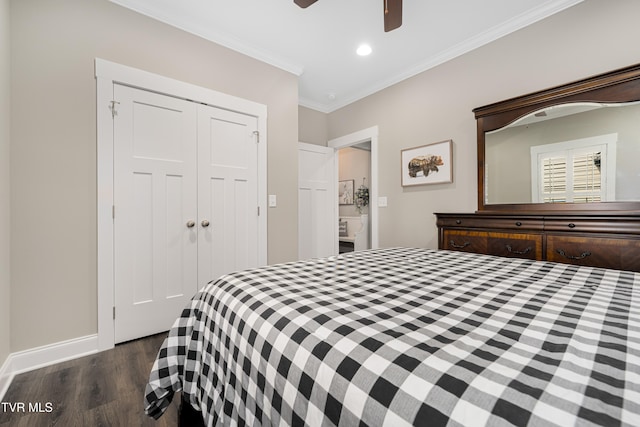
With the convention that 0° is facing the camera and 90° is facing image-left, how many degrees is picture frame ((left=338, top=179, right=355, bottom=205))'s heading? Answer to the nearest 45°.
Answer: approximately 45°

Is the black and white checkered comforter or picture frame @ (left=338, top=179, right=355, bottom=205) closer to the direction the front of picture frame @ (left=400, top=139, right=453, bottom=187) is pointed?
the black and white checkered comforter

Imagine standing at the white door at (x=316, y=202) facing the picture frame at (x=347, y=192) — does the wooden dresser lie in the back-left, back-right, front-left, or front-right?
back-right

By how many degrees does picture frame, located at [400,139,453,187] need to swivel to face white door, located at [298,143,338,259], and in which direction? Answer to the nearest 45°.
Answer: approximately 45° to its right

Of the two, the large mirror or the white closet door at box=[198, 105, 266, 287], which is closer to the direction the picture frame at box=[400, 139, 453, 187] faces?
the white closet door

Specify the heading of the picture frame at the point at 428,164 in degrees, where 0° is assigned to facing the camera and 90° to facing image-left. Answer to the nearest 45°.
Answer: approximately 45°

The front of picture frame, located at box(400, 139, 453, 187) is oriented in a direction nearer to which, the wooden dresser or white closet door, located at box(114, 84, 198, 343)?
the white closet door

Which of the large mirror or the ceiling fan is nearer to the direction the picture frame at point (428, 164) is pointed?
the ceiling fan

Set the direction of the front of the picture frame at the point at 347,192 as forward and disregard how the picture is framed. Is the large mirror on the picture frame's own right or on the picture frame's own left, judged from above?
on the picture frame's own left
